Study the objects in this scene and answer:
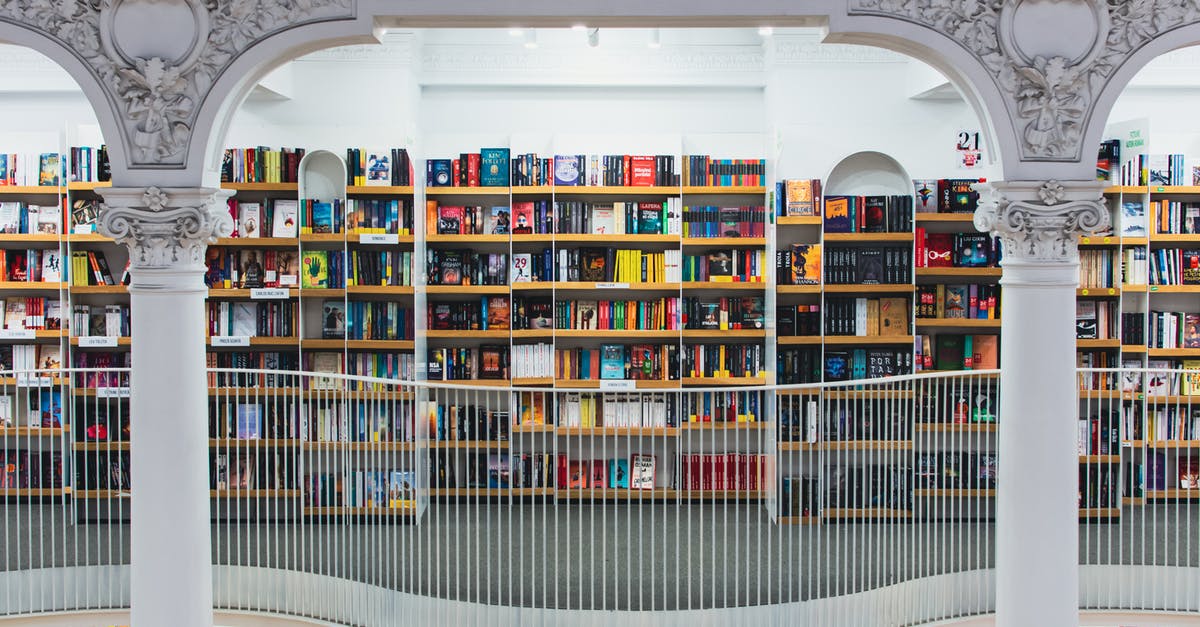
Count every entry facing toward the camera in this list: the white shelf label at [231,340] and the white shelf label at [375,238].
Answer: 2

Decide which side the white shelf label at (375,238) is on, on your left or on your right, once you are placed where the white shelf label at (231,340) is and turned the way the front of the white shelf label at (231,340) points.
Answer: on your left

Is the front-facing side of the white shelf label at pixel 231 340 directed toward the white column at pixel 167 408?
yes

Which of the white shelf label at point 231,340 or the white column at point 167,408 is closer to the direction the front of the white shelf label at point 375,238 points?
the white column
